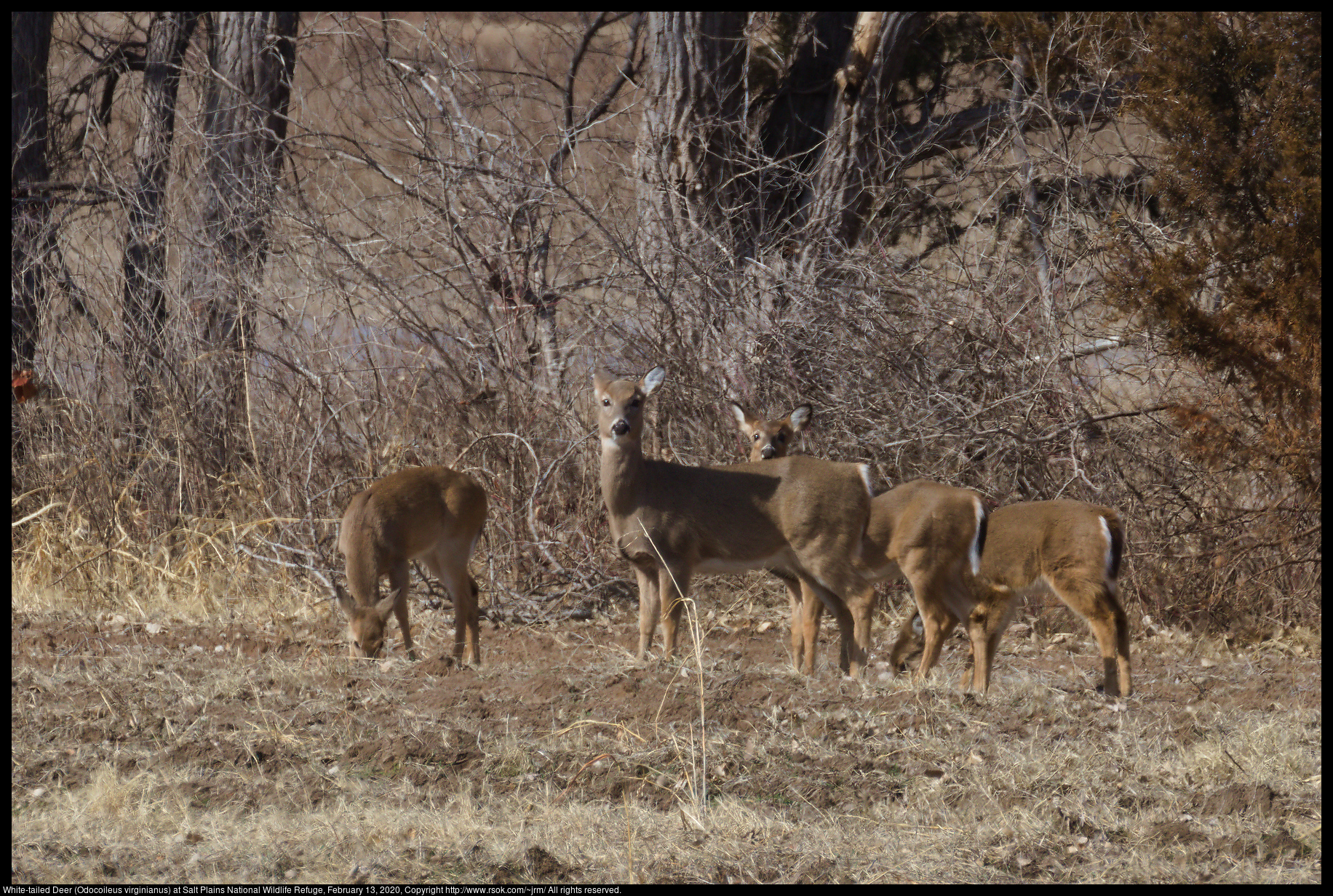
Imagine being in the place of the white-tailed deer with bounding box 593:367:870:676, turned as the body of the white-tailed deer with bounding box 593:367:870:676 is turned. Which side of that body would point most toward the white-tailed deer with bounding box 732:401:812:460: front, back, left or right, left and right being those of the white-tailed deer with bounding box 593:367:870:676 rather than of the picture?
right

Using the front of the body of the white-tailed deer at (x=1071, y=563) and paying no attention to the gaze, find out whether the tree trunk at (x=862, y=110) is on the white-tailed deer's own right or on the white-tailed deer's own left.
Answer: on the white-tailed deer's own right

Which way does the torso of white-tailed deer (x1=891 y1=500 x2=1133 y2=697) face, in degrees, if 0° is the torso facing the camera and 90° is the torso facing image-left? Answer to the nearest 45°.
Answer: approximately 90°

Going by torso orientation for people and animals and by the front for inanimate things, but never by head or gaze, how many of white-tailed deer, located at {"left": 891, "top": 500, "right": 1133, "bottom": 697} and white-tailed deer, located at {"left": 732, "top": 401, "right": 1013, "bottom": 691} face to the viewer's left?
2

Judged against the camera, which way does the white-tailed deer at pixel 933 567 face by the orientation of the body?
to the viewer's left

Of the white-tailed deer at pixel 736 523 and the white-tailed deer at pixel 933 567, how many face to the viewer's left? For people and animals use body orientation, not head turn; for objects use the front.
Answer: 2

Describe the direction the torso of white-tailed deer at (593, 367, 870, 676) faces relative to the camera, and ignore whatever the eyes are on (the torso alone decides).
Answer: to the viewer's left
